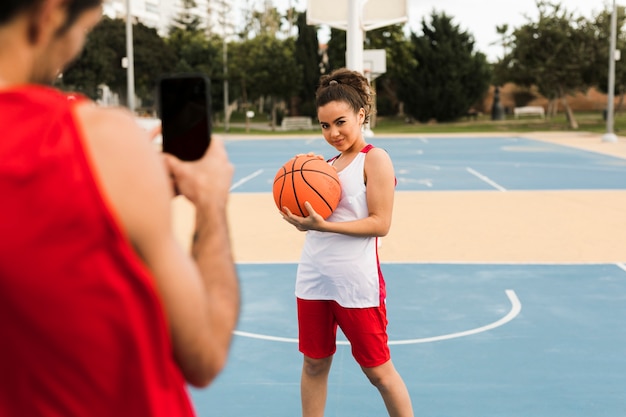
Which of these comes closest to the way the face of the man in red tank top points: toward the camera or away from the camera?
away from the camera

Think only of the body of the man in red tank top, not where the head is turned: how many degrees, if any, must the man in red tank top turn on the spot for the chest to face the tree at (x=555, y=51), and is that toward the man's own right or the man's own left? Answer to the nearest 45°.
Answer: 0° — they already face it

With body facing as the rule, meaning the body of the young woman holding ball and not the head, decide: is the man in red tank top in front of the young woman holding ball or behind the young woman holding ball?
in front

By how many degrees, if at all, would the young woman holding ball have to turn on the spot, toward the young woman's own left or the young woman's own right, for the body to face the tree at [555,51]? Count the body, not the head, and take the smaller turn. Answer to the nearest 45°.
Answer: approximately 135° to the young woman's own right

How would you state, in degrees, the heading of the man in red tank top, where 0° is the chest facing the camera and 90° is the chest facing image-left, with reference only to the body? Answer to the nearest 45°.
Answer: approximately 225°

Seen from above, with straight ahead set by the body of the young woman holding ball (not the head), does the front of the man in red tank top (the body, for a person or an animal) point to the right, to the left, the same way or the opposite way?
the opposite way

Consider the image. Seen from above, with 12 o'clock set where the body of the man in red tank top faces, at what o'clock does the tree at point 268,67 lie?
The tree is roughly at 11 o'clock from the man in red tank top.

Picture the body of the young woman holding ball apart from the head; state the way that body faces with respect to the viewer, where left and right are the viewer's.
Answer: facing the viewer and to the left of the viewer
